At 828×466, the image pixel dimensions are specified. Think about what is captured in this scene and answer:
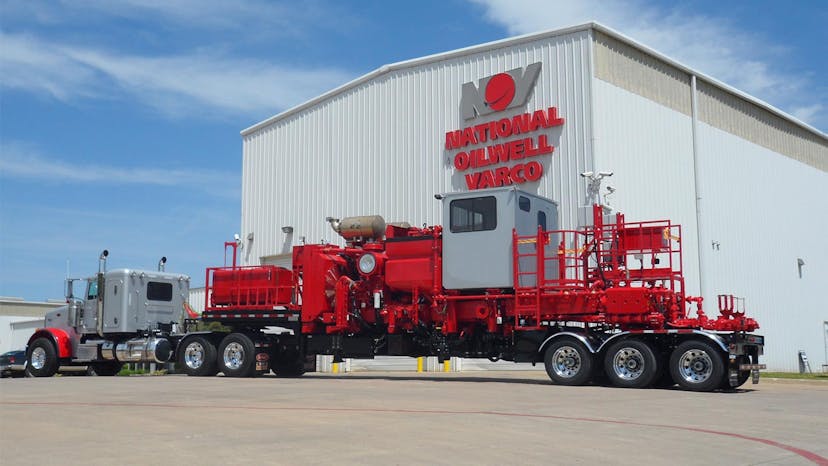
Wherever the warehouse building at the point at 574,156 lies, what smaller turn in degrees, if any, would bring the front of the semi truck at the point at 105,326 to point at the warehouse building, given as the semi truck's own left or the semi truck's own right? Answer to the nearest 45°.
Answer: approximately 135° to the semi truck's own right

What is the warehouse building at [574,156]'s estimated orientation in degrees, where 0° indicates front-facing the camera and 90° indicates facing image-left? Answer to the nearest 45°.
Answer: approximately 45°

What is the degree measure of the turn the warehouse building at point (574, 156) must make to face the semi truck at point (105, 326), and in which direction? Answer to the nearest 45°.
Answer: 0° — it already faces it

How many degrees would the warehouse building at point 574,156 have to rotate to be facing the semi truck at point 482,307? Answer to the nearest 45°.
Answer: approximately 45° to its left

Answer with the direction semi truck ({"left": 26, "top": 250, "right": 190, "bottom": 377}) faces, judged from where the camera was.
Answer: facing away from the viewer and to the left of the viewer
